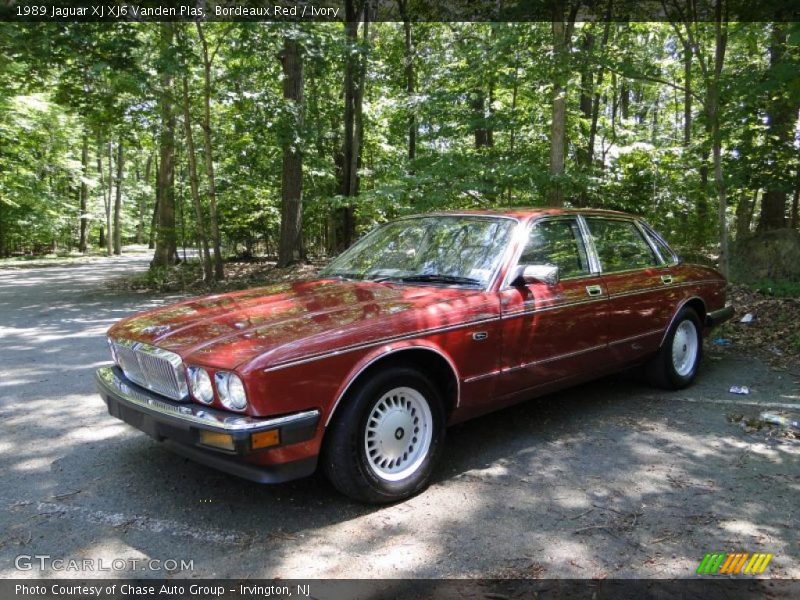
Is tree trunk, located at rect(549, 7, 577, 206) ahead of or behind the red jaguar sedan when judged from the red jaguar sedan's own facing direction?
behind

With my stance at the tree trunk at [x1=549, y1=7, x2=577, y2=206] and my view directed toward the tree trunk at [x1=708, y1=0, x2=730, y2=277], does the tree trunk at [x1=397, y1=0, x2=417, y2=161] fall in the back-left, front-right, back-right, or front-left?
back-left

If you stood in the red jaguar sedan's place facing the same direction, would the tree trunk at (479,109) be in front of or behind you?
behind

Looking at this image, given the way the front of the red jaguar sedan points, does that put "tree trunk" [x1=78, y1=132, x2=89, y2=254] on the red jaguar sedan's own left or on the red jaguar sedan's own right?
on the red jaguar sedan's own right

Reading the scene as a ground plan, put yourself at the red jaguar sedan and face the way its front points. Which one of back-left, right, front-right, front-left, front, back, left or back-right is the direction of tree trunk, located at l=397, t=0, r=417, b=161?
back-right

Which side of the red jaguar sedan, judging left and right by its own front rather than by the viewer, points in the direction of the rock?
back

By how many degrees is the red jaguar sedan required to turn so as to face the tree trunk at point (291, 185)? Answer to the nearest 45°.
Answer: approximately 135° to its right
